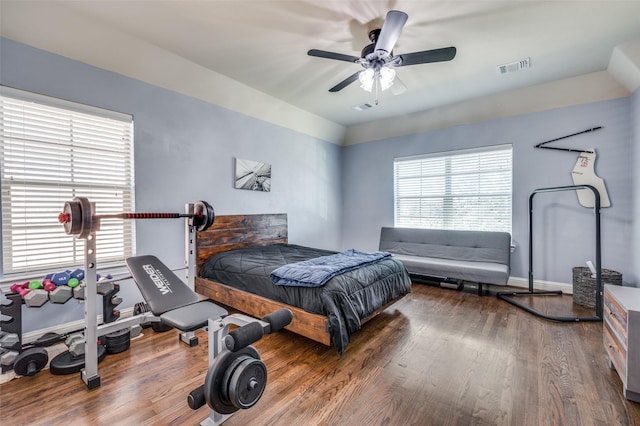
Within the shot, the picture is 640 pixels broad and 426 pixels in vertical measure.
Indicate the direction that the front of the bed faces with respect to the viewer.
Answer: facing the viewer and to the right of the viewer

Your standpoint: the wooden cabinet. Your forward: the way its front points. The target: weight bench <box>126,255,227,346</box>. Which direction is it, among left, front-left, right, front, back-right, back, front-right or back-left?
front-left

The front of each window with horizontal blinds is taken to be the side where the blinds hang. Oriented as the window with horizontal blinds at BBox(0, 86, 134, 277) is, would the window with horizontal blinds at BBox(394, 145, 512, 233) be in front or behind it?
in front

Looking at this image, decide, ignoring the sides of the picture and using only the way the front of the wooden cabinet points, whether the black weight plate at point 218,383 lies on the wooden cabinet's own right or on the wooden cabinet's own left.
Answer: on the wooden cabinet's own left

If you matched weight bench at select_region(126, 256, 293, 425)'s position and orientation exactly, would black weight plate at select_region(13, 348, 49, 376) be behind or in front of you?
behind

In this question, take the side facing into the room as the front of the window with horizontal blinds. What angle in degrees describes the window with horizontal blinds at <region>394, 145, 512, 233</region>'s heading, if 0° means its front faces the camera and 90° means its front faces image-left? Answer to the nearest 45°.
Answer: approximately 45°

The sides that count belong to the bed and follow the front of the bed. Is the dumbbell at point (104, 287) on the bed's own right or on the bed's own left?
on the bed's own right

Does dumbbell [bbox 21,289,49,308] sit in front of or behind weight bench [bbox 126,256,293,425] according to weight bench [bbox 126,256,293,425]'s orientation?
behind

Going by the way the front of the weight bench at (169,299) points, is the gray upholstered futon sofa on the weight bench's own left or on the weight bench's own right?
on the weight bench's own left

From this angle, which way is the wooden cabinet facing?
to the viewer's left

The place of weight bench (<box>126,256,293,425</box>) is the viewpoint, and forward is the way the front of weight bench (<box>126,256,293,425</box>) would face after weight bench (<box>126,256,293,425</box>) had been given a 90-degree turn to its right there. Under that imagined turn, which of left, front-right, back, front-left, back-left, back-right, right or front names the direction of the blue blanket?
back

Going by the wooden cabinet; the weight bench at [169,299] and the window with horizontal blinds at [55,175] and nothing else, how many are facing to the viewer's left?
1

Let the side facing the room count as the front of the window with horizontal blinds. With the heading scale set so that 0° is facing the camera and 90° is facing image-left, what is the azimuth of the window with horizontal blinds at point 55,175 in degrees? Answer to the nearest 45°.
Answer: approximately 315°

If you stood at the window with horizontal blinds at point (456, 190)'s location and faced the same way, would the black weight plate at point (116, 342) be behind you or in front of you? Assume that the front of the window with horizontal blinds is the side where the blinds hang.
in front
